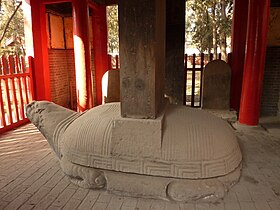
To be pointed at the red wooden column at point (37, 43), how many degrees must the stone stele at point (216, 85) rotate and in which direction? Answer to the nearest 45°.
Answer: approximately 90° to its right

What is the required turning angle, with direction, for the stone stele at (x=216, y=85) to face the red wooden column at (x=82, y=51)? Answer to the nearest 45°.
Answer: approximately 90° to its right

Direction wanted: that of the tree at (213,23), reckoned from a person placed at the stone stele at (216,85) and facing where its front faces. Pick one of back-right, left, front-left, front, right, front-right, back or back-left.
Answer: back

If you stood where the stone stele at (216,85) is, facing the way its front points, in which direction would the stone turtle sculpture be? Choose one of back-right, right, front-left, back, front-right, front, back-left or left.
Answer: front

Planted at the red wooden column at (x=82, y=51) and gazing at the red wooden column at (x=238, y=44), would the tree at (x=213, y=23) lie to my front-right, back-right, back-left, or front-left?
front-left

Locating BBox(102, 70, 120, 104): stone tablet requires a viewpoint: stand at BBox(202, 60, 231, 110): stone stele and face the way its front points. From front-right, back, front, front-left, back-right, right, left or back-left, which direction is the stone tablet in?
right

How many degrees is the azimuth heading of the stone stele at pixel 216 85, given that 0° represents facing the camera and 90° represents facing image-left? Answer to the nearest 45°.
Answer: approximately 0°

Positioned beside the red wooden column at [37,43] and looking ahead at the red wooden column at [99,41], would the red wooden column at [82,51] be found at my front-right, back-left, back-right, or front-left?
front-right

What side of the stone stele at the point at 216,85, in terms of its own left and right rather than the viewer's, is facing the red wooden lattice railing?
right

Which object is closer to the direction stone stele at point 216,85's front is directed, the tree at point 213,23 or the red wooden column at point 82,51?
the red wooden column

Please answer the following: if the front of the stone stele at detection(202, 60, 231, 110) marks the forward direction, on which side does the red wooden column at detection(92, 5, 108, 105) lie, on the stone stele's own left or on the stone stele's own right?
on the stone stele's own right
